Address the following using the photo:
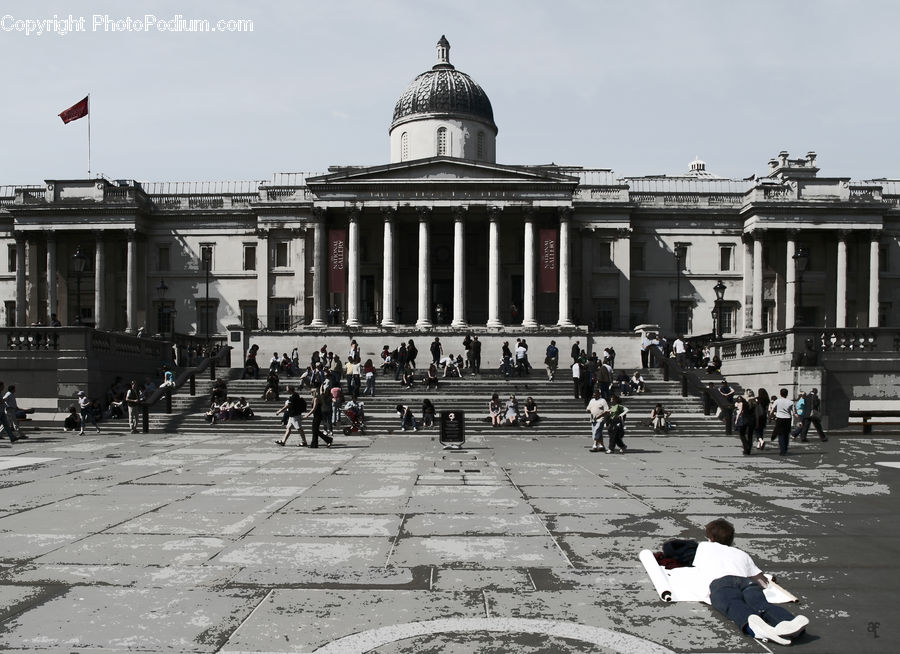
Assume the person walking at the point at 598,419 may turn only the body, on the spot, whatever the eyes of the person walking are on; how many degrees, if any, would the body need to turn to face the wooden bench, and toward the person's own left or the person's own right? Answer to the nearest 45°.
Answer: approximately 135° to the person's own left

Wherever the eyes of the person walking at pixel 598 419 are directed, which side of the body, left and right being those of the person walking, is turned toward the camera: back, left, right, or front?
front

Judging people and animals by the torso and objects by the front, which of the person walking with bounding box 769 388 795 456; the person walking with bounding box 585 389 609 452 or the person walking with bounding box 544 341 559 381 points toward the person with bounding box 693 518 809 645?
the person walking with bounding box 585 389 609 452

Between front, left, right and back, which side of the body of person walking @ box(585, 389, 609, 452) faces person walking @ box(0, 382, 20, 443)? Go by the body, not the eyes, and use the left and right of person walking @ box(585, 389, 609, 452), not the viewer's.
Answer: right
